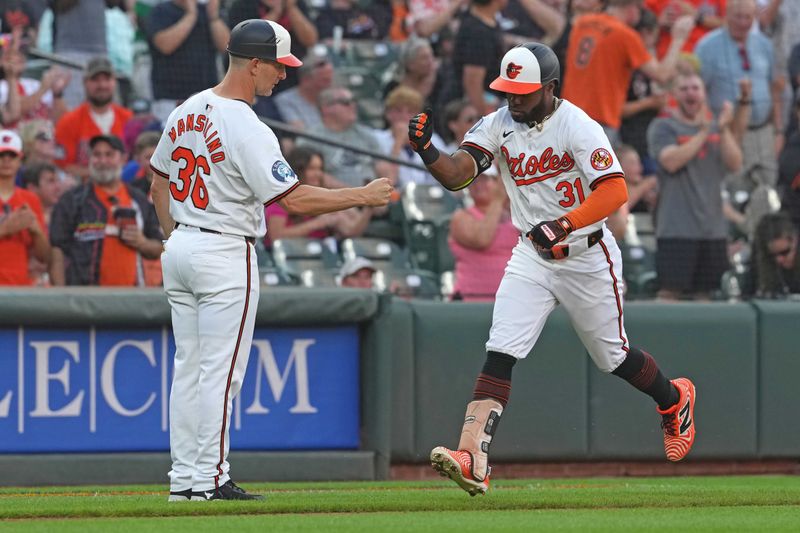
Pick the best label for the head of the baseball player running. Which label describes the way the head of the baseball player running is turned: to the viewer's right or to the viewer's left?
to the viewer's left

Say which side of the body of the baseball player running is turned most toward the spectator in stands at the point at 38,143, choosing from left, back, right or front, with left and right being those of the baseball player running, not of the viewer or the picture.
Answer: right

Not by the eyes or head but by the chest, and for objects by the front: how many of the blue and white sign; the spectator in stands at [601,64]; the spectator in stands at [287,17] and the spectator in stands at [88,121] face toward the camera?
3

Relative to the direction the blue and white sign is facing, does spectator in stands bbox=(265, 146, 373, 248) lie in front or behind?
behind

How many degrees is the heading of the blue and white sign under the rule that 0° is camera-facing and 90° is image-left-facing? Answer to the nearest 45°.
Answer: approximately 0°

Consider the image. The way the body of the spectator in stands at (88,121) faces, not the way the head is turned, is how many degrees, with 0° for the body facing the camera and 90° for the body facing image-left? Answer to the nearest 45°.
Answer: approximately 0°

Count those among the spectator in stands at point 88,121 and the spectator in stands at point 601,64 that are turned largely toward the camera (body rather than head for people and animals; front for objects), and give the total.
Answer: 1

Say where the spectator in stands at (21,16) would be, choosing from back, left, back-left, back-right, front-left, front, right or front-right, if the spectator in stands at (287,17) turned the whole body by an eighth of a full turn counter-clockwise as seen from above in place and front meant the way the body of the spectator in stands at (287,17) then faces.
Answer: back-right

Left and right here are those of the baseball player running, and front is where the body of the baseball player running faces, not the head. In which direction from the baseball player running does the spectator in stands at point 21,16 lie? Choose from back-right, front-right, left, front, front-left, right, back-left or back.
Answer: right

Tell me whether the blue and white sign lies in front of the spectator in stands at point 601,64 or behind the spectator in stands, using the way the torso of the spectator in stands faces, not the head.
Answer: behind

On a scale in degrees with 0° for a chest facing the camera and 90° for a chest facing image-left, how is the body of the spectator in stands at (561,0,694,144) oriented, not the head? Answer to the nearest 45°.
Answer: approximately 225°
